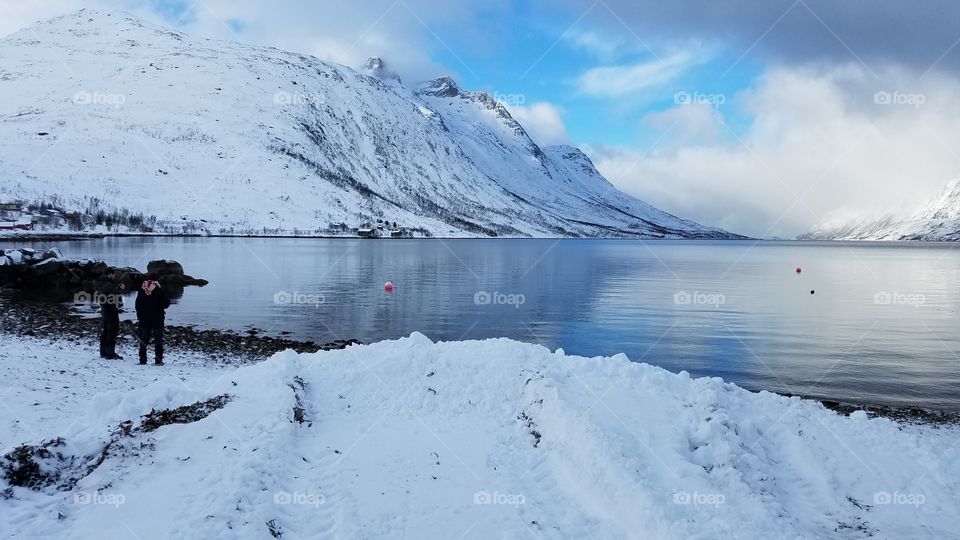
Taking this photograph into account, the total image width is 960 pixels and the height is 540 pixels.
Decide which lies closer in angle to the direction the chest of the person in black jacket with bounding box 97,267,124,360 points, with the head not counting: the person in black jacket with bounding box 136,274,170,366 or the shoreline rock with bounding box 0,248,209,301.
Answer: the person in black jacket

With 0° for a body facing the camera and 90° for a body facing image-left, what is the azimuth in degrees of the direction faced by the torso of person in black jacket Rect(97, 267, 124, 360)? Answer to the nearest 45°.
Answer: approximately 270°

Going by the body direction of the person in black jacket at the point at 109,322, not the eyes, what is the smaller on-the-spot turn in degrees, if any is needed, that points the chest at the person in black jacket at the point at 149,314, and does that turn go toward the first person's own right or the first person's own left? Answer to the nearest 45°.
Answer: approximately 45° to the first person's own right

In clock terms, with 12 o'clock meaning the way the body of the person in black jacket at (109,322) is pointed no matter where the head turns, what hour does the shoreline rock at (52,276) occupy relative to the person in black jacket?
The shoreline rock is roughly at 9 o'clock from the person in black jacket.

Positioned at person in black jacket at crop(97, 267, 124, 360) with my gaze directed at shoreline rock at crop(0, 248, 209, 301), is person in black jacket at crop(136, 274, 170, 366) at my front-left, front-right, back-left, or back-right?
back-right
